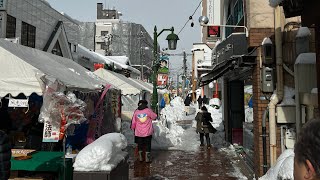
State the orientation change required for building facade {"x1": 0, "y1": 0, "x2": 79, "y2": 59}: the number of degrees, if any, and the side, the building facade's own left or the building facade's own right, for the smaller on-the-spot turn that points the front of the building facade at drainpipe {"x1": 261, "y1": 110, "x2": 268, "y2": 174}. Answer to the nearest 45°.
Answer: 0° — it already faces it

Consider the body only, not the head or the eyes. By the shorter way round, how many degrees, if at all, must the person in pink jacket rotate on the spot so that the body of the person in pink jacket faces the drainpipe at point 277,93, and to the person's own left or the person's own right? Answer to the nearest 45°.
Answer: approximately 135° to the person's own right

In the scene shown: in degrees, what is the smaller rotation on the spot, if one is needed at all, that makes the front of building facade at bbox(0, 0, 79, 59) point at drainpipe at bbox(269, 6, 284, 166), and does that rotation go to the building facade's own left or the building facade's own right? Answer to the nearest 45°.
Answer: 0° — it already faces it

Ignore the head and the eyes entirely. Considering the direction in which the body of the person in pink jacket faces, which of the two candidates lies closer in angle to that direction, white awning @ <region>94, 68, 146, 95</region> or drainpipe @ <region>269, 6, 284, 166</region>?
the white awning

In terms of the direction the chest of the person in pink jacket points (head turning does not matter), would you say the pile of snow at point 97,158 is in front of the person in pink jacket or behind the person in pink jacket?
behind

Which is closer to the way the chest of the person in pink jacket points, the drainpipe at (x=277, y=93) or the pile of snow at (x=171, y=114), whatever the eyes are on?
the pile of snow

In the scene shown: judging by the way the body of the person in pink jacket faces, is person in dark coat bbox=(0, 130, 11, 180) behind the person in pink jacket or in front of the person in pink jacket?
behind
